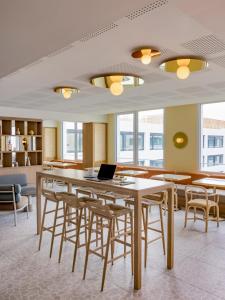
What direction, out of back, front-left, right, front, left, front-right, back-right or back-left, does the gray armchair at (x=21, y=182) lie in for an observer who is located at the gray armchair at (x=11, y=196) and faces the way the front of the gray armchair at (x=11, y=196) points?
front-left

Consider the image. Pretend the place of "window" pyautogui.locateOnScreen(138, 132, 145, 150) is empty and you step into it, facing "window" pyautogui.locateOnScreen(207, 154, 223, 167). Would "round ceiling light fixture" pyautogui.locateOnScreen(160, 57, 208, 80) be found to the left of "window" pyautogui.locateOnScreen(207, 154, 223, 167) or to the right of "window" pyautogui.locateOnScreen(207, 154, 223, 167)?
right

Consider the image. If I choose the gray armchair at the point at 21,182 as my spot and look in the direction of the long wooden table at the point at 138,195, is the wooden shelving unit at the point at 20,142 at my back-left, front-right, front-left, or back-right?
back-left

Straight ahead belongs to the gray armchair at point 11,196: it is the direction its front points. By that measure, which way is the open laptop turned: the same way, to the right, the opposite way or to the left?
the opposite way

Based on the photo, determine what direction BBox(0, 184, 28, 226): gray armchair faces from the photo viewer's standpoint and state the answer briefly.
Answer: facing away from the viewer and to the right of the viewer

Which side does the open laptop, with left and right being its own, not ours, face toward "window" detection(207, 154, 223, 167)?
back

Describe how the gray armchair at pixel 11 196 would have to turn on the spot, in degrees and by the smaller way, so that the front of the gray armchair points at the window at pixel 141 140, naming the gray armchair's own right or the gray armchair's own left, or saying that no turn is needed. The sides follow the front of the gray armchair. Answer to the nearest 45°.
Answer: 0° — it already faces it
